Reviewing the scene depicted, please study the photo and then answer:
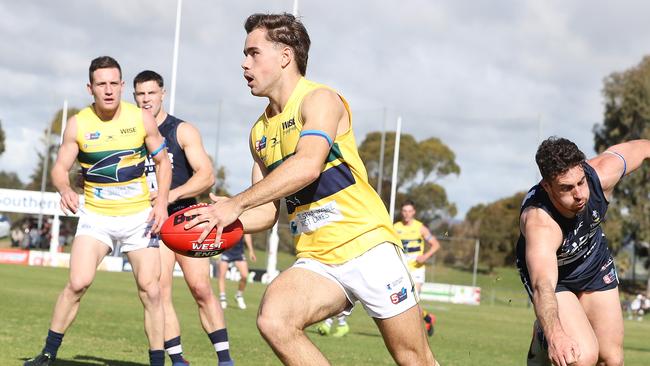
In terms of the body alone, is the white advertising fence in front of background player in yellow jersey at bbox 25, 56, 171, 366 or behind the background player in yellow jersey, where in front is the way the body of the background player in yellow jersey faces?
behind

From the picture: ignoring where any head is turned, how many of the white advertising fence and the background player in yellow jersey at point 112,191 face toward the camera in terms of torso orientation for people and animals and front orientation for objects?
2

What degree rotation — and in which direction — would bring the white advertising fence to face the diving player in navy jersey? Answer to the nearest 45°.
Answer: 0° — it already faces them

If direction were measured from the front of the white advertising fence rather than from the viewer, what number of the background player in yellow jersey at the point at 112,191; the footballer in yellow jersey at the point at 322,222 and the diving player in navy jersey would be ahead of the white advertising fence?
3

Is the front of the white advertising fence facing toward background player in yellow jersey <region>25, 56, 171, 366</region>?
yes

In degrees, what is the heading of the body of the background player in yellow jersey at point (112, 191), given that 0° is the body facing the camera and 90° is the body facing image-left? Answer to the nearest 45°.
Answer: approximately 0°

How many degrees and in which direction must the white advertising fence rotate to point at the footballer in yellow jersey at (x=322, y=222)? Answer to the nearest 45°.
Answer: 0° — it already faces them

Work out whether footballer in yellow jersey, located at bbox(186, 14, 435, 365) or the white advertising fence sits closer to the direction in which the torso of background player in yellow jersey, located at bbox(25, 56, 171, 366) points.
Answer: the footballer in yellow jersey

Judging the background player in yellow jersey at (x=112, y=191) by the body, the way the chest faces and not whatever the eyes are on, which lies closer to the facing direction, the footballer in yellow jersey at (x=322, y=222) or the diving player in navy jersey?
the footballer in yellow jersey

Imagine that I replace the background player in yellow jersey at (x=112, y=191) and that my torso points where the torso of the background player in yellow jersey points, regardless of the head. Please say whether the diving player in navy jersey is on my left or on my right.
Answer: on my left

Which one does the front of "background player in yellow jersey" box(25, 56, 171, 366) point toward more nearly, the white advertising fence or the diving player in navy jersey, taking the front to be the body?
the diving player in navy jersey
